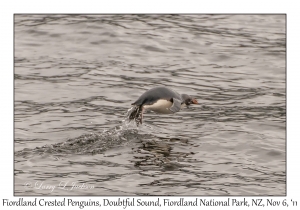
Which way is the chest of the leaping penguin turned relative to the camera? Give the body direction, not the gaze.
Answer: to the viewer's right
